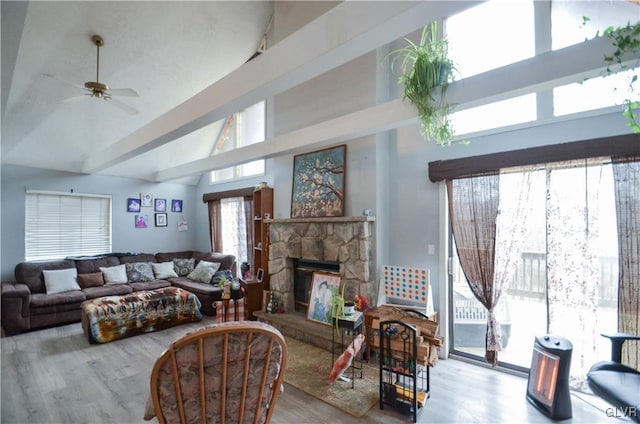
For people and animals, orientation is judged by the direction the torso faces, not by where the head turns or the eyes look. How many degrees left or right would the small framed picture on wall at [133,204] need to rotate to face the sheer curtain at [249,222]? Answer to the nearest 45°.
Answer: approximately 45° to its left

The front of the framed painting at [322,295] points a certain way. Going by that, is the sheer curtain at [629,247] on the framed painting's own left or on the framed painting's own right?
on the framed painting's own left

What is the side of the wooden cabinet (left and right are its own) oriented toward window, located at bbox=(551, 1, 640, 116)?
left

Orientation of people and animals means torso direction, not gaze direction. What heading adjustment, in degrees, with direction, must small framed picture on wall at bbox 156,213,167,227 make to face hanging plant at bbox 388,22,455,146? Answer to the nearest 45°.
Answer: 0° — it already faces it

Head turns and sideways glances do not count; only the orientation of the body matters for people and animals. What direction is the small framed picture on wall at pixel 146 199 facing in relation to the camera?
toward the camera

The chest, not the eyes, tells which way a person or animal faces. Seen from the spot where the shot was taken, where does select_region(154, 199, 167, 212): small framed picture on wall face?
facing the viewer

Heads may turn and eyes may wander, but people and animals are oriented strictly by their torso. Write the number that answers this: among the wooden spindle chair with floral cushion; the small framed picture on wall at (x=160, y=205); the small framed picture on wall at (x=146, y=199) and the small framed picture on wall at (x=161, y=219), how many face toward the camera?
3

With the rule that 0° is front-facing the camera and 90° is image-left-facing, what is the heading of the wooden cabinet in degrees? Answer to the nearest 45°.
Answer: approximately 45°

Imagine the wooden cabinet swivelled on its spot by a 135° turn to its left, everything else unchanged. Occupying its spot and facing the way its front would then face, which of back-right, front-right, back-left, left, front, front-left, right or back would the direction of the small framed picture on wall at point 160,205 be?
back-left

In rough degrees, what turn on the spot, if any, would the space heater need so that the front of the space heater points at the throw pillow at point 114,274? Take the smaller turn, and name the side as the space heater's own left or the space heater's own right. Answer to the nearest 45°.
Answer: approximately 45° to the space heater's own right

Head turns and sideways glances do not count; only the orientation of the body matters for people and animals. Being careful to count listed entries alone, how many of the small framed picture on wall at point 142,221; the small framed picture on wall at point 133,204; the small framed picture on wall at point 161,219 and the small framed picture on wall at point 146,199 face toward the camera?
4

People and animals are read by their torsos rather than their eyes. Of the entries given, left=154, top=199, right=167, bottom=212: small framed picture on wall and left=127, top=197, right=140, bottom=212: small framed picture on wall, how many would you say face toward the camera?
2

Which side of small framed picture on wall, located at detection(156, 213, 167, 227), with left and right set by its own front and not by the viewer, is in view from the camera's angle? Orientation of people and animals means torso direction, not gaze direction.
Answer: front

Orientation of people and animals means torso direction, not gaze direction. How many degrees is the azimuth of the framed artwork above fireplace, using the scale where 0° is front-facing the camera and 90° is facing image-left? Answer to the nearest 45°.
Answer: approximately 45°
